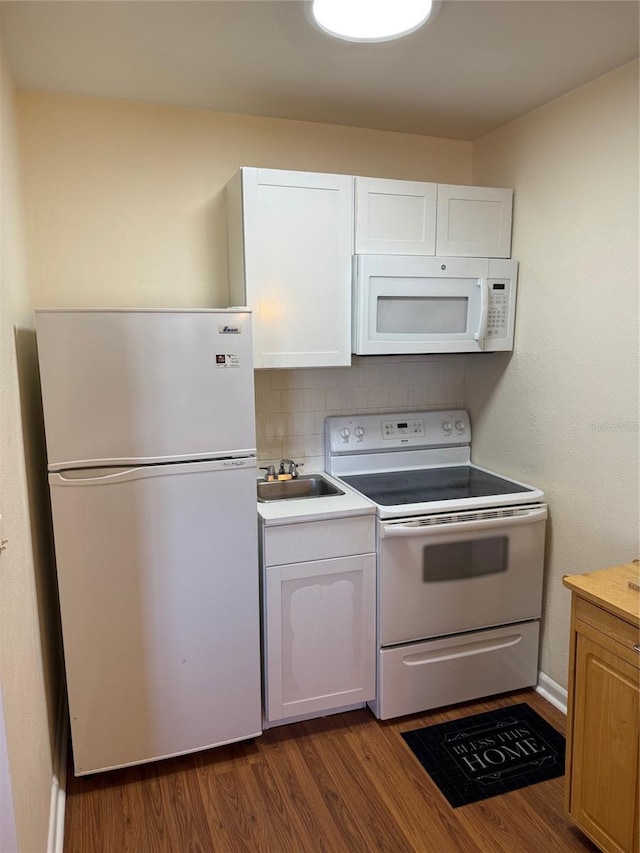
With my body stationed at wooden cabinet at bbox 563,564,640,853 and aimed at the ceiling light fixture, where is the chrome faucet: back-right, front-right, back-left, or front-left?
front-right

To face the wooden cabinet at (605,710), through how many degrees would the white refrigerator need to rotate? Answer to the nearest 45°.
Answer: approximately 45° to its left

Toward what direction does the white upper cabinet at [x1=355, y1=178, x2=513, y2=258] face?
toward the camera

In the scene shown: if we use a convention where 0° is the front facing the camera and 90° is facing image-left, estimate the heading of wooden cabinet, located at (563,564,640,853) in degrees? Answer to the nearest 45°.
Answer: approximately 45°

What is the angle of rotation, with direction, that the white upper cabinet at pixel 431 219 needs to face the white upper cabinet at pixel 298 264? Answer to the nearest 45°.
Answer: approximately 45° to its right

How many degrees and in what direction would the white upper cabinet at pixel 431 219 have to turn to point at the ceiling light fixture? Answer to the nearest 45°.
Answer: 0° — it already faces it

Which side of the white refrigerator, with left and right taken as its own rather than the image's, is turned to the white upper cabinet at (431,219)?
left

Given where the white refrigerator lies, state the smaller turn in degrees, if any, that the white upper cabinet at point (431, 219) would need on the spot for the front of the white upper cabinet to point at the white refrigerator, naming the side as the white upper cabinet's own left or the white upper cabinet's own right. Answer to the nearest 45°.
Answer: approximately 45° to the white upper cabinet's own right

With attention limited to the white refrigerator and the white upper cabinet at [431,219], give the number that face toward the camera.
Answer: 2
